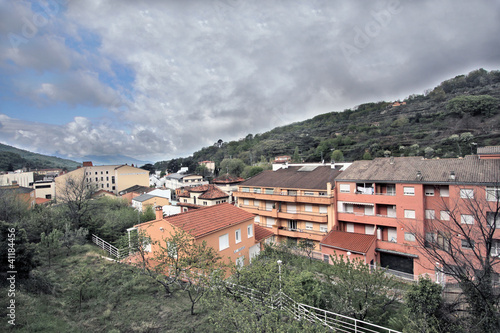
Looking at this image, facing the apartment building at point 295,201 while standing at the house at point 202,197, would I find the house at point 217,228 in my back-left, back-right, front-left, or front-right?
front-right

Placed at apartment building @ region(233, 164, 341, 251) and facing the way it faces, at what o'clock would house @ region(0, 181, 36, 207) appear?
The house is roughly at 3 o'clock from the apartment building.

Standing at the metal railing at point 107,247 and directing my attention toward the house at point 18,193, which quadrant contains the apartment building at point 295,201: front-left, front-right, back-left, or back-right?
front-right

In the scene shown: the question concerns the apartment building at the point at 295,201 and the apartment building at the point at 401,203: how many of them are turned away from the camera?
0

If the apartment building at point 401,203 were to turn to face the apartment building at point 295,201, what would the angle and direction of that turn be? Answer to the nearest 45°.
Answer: approximately 45° to its right

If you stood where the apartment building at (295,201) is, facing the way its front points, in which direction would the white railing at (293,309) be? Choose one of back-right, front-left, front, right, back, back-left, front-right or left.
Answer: front

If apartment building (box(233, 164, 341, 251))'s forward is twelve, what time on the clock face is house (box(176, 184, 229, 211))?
The house is roughly at 4 o'clock from the apartment building.

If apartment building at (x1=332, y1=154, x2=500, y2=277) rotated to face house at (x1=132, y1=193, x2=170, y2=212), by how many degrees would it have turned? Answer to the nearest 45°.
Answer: approximately 135° to its right

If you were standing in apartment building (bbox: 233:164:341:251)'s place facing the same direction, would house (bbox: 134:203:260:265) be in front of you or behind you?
in front

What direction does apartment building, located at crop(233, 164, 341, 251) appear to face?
toward the camera

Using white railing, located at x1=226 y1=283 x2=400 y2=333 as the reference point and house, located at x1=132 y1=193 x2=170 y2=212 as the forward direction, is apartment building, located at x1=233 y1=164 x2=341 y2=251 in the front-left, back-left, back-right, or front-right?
front-right
